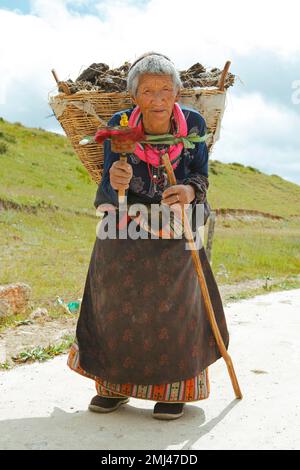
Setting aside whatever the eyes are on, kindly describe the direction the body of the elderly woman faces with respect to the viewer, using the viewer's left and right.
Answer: facing the viewer

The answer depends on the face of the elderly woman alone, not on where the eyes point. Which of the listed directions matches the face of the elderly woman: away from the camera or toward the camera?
toward the camera
